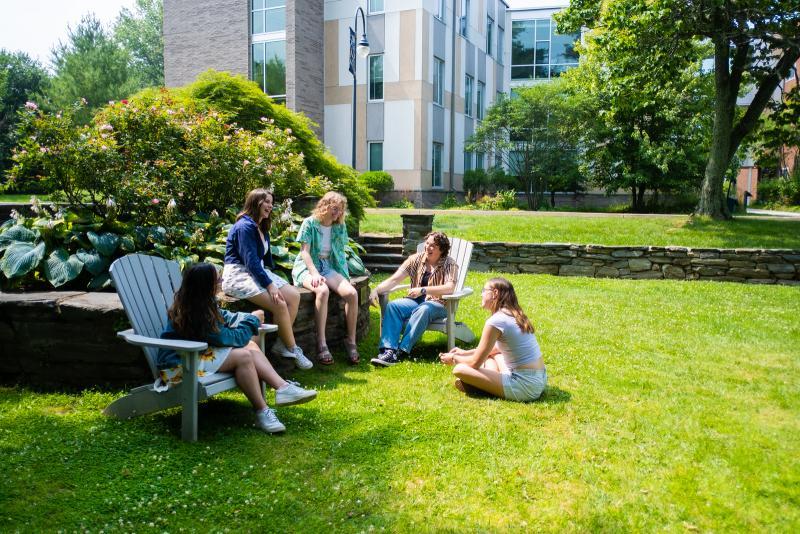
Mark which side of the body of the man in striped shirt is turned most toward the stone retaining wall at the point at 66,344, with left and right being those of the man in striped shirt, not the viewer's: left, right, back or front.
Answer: front

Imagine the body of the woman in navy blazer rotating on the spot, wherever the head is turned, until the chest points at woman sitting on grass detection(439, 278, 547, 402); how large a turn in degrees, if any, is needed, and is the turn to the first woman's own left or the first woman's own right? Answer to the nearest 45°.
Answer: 0° — they already face them

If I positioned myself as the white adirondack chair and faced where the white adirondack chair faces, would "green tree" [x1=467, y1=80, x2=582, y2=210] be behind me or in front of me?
behind

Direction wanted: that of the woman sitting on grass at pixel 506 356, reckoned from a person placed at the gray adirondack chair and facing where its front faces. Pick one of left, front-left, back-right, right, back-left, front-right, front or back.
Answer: front-left

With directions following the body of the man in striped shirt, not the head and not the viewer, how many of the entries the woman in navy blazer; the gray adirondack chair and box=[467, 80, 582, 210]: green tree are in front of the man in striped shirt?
2

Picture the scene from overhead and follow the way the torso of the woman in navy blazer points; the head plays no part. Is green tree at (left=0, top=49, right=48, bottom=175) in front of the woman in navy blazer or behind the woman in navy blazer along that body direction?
behind

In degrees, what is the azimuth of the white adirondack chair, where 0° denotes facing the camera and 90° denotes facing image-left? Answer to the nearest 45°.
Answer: approximately 45°

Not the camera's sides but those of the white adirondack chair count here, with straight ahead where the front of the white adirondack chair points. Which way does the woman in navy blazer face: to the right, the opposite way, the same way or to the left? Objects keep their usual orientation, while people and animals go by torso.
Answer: to the left

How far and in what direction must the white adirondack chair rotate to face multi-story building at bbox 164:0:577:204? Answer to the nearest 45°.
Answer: approximately 135° to its right

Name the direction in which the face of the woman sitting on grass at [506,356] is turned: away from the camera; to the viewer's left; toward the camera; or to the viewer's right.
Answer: to the viewer's left

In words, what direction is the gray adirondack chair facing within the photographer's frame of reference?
facing the viewer and to the right of the viewer

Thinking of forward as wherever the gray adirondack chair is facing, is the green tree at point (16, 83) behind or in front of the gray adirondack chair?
behind

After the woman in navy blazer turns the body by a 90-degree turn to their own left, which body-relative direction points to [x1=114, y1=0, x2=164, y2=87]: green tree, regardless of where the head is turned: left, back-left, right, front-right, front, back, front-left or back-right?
front-left

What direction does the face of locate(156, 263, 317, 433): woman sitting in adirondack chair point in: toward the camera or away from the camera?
away from the camera
